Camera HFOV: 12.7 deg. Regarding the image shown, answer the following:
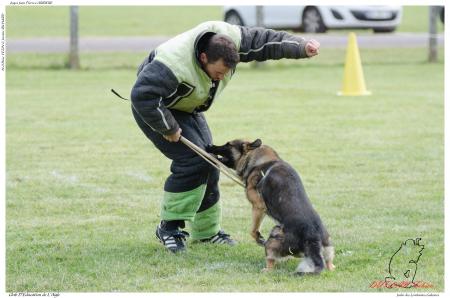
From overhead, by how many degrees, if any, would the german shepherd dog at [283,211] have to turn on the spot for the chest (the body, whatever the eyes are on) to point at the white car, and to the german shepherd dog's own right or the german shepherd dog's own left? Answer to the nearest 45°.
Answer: approximately 45° to the german shepherd dog's own right

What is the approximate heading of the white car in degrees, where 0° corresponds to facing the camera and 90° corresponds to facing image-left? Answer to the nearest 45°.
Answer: approximately 315°

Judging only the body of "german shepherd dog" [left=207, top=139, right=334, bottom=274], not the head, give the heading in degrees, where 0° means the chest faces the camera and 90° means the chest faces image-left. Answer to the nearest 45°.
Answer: approximately 135°

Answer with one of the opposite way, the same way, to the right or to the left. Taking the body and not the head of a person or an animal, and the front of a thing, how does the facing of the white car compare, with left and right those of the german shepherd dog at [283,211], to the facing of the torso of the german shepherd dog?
the opposite way
